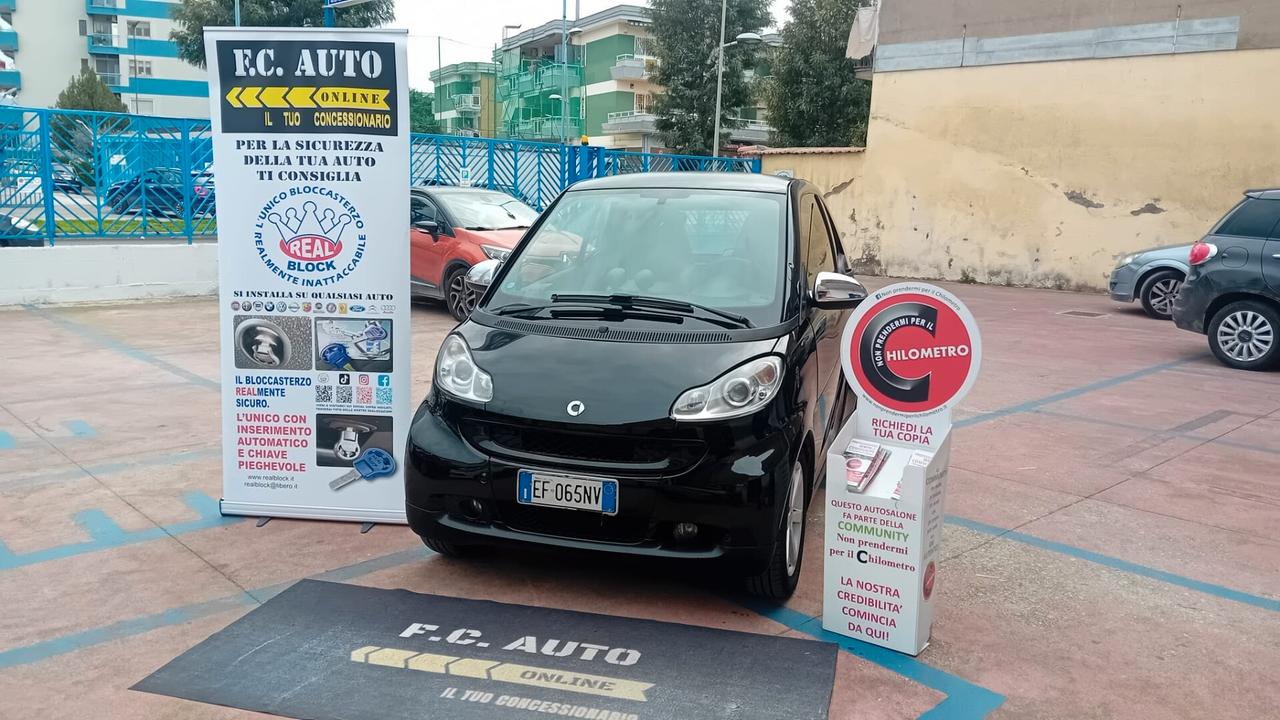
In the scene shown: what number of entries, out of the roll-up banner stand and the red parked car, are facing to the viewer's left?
0

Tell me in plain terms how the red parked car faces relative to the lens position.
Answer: facing the viewer and to the right of the viewer

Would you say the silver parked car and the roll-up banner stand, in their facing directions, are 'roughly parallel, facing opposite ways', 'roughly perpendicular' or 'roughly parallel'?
roughly perpendicular

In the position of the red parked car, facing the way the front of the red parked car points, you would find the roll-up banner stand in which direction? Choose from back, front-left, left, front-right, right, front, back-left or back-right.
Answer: front-right

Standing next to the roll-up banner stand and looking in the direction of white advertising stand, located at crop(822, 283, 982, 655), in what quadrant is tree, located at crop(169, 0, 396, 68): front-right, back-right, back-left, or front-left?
back-left

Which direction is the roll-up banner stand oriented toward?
toward the camera

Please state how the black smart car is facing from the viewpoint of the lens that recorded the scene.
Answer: facing the viewer and to the left of the viewer

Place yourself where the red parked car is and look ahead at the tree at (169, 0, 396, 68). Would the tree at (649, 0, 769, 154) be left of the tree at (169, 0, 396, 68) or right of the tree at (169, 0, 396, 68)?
right

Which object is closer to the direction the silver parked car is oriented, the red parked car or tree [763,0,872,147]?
the red parked car

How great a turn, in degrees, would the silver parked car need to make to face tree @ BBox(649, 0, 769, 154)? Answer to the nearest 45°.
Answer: approximately 90° to its right

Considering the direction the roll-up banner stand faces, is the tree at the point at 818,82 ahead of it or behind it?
behind

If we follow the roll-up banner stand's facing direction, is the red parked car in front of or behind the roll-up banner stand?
behind

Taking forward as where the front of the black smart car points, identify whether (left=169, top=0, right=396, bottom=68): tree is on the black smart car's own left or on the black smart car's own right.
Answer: on the black smart car's own right

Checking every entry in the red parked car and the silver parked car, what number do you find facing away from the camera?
0

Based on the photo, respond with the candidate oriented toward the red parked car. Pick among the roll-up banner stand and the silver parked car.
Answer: the silver parked car

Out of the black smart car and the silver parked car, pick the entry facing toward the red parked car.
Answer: the silver parked car
